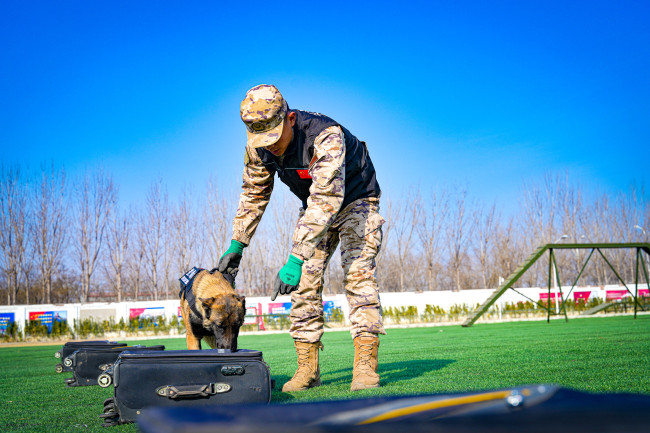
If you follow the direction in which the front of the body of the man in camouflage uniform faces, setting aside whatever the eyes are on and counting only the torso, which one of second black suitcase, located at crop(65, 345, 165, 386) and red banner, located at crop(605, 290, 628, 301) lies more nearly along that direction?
the second black suitcase

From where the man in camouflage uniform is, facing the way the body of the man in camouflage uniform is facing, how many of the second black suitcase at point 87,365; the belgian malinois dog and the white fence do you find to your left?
0

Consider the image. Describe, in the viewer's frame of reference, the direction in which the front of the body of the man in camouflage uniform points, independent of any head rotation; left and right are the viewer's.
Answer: facing the viewer and to the left of the viewer

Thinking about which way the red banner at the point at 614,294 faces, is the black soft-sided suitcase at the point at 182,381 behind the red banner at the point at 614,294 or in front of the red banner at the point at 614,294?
in front

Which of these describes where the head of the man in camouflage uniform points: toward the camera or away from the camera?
toward the camera

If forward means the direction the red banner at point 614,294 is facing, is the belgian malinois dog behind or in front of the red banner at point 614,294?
in front

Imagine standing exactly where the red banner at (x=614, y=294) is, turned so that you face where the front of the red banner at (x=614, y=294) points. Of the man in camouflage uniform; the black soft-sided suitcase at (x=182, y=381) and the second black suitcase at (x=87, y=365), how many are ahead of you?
3

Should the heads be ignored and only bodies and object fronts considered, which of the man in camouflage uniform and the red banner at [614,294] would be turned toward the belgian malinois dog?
the man in camouflage uniform

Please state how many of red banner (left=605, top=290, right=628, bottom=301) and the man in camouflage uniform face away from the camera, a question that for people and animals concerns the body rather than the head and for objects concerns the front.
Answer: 0

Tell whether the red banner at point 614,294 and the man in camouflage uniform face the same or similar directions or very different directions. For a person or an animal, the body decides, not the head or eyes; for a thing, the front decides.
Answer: same or similar directions

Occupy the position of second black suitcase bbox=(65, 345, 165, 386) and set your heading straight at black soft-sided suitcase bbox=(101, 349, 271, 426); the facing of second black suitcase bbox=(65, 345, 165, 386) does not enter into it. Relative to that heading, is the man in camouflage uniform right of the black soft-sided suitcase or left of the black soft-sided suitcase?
left

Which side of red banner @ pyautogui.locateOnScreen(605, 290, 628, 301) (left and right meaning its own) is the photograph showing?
front

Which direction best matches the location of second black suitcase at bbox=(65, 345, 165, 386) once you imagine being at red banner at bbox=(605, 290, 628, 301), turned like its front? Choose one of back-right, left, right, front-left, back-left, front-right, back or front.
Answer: front
